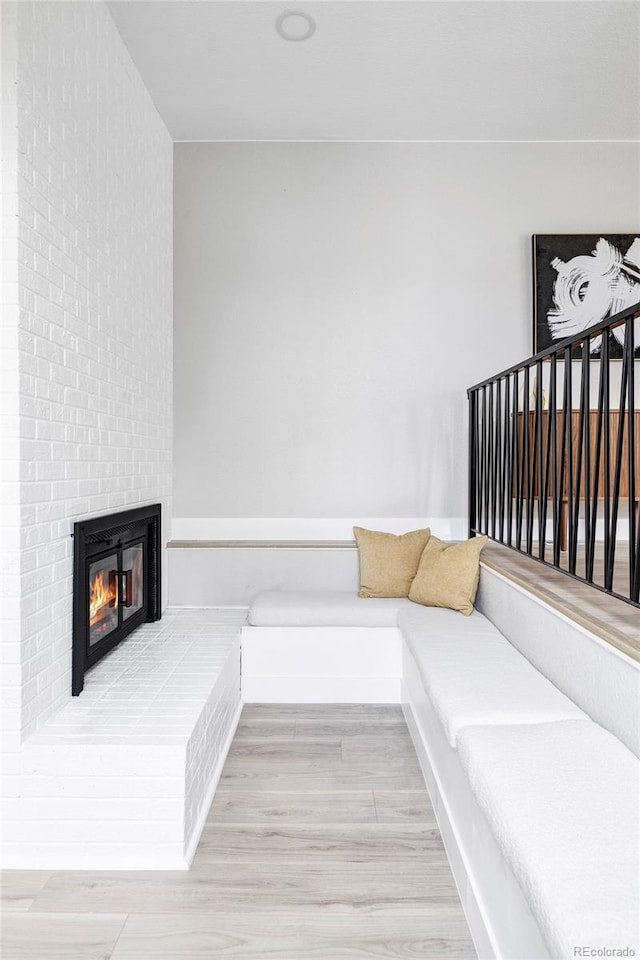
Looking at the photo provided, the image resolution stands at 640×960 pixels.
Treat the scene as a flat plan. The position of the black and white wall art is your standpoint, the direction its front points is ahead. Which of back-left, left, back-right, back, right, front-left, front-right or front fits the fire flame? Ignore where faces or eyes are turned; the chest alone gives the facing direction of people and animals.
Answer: front-right

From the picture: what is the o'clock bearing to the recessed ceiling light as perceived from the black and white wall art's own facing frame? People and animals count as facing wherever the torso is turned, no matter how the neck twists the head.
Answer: The recessed ceiling light is roughly at 1 o'clock from the black and white wall art.

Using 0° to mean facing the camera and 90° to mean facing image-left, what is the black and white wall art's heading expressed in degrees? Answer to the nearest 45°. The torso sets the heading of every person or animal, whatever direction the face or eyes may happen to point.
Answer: approximately 0°

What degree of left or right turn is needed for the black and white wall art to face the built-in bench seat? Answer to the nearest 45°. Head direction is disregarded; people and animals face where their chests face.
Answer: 0° — it already faces it
